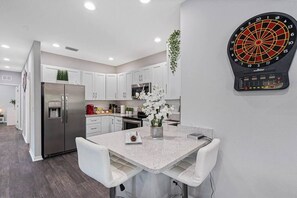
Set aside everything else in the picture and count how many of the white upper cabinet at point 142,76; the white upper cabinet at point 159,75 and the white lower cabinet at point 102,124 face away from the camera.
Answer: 0

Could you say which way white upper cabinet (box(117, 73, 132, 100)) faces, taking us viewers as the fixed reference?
facing the viewer and to the left of the viewer

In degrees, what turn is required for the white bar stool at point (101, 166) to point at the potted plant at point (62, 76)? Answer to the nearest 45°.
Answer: approximately 45° to its left

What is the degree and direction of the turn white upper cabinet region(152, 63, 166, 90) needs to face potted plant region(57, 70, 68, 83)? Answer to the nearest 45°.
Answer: approximately 45° to its right

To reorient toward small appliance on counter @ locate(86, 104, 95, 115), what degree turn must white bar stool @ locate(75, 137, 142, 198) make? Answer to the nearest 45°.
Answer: approximately 45° to its left

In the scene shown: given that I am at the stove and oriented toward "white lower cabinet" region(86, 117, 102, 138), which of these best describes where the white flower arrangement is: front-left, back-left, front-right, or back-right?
back-left

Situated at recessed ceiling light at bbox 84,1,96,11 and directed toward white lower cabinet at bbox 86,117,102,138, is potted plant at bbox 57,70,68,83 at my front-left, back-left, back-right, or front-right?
front-left

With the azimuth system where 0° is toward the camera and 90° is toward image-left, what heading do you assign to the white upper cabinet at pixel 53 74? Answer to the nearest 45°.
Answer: approximately 315°

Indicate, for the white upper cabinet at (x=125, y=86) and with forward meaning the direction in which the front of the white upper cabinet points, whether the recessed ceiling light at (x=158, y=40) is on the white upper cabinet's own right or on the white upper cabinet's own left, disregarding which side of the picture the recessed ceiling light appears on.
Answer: on the white upper cabinet's own left

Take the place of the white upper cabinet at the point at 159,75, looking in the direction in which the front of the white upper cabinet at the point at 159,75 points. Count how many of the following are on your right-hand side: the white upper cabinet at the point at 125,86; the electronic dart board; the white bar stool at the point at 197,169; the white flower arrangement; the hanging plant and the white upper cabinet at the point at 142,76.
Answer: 2

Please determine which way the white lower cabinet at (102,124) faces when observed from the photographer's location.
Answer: facing the viewer and to the right of the viewer

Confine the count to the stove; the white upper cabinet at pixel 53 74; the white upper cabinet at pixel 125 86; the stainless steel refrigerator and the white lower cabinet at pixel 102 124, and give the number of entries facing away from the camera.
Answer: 0

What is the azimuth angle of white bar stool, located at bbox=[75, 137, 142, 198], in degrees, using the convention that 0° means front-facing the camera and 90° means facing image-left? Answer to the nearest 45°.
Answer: approximately 225°

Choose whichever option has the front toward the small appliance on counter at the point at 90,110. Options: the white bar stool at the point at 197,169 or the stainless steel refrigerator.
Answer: the white bar stool

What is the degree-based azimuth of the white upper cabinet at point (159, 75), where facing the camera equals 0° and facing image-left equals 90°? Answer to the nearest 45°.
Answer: approximately 45°

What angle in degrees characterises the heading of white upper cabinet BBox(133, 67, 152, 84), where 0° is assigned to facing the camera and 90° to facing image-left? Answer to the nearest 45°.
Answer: approximately 45°
